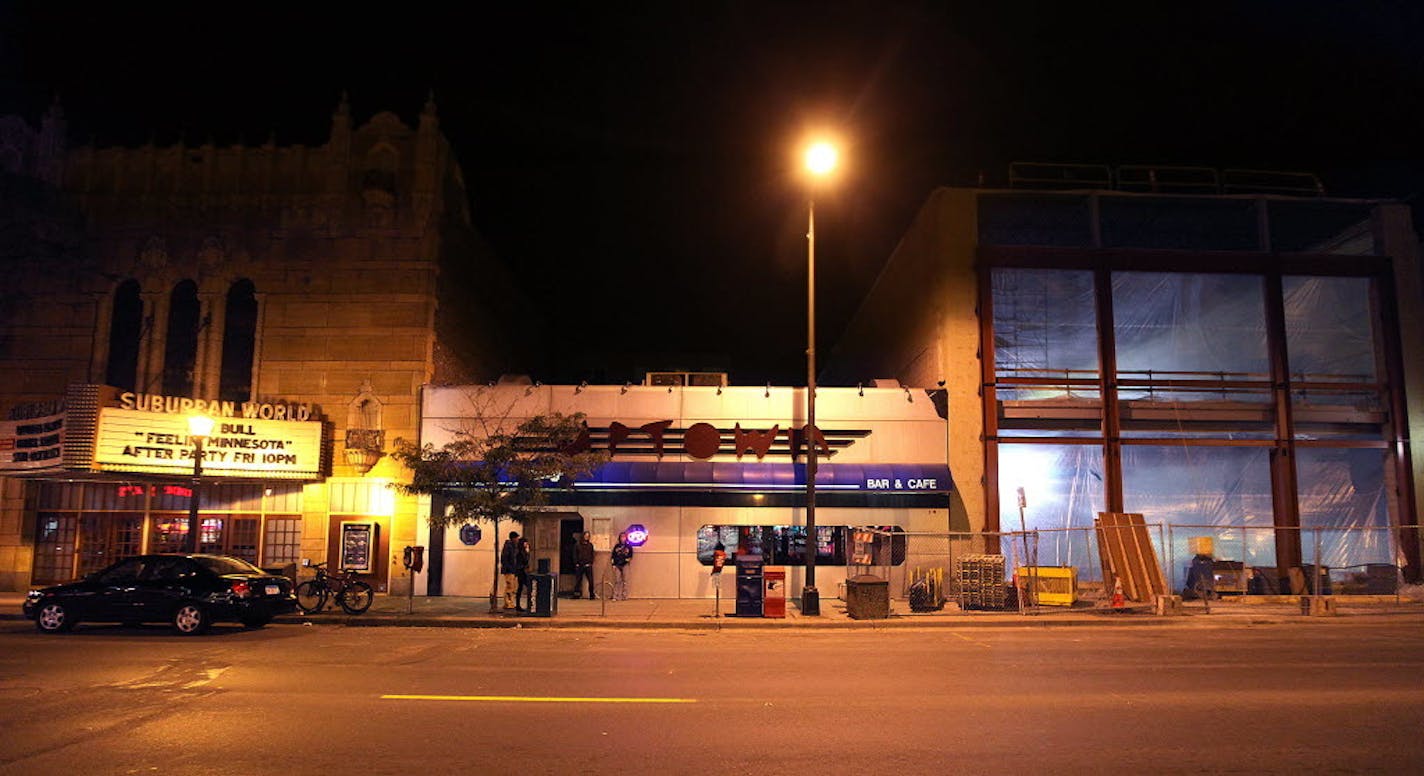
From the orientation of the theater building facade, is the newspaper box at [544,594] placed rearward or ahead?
ahead

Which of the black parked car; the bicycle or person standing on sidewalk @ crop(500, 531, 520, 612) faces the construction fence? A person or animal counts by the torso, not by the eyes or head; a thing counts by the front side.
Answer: the person standing on sidewalk

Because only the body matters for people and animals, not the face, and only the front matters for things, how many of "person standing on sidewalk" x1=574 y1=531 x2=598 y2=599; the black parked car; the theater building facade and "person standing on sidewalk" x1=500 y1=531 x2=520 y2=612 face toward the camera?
2

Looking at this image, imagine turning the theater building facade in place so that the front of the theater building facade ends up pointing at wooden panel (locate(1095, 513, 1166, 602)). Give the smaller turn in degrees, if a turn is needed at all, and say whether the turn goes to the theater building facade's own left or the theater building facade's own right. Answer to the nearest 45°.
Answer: approximately 45° to the theater building facade's own left

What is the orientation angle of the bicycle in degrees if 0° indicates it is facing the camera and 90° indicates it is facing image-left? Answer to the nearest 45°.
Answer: approximately 90°

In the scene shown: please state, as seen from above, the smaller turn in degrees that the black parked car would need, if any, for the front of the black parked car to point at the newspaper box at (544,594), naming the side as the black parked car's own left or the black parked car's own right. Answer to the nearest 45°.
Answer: approximately 135° to the black parked car's own right
